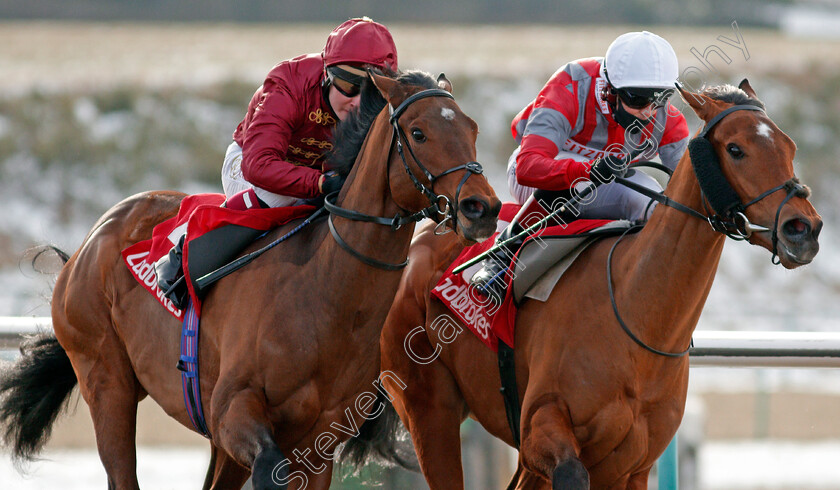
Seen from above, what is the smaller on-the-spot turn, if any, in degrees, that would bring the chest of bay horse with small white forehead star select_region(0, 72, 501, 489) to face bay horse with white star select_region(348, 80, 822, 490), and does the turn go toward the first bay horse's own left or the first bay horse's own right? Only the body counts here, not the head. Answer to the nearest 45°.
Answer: approximately 45° to the first bay horse's own left

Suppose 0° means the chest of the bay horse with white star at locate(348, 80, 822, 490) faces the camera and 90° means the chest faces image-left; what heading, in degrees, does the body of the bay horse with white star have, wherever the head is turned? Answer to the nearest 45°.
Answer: approximately 315°

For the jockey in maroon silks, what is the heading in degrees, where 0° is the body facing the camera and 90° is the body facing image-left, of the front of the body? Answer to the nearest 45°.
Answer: approximately 315°
